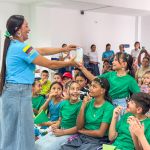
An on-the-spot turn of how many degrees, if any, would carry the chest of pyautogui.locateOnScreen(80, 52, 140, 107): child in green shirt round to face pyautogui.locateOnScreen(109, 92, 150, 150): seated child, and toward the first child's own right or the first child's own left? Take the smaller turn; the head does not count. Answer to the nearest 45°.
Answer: approximately 45° to the first child's own left

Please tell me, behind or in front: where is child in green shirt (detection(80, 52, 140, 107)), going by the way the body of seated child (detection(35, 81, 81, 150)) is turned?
behind

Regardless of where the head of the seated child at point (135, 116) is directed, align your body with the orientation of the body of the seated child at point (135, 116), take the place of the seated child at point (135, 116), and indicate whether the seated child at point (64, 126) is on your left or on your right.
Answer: on your right

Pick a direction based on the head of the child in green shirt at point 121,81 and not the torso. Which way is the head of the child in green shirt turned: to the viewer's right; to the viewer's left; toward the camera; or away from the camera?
to the viewer's left

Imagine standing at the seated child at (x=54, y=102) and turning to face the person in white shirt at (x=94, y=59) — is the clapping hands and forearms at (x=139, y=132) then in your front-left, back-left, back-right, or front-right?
back-right

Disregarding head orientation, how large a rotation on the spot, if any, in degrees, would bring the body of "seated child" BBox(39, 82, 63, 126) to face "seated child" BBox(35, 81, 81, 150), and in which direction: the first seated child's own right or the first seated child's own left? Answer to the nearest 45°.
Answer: approximately 45° to the first seated child's own left

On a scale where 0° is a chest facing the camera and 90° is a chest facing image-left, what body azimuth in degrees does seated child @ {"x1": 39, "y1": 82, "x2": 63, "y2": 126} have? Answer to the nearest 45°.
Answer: approximately 45°

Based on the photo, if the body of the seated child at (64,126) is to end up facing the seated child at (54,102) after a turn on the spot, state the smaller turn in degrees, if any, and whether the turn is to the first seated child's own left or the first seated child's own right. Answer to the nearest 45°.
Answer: approximately 135° to the first seated child's own right
